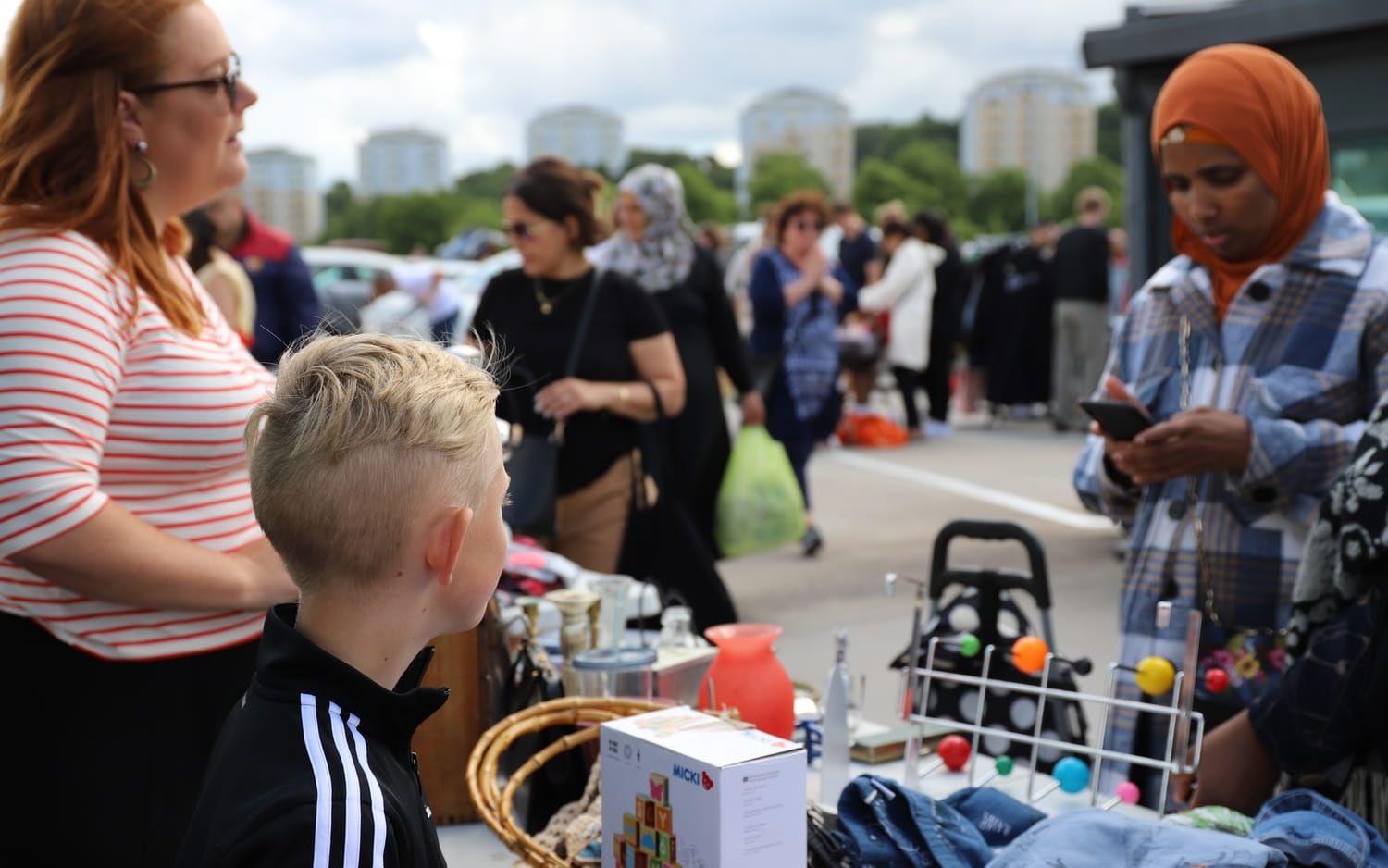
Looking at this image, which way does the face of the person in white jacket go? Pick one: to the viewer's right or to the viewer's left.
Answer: to the viewer's left

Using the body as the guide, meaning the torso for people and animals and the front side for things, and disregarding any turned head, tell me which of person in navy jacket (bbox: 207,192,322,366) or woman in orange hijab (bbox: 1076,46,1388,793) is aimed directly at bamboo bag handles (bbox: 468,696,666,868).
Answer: the woman in orange hijab

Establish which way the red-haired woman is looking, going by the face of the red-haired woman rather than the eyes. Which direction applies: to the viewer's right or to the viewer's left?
to the viewer's right

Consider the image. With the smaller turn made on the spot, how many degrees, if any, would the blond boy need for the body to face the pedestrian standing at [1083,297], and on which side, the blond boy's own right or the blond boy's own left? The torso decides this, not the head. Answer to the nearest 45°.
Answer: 0° — they already face them

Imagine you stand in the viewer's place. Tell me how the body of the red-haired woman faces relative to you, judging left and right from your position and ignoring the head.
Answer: facing to the right of the viewer
